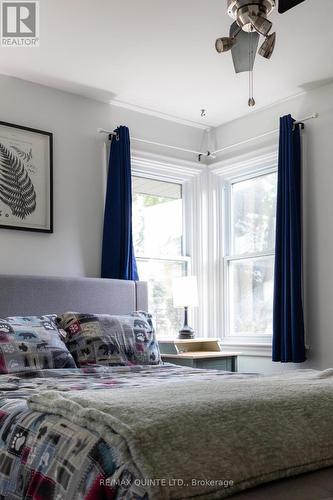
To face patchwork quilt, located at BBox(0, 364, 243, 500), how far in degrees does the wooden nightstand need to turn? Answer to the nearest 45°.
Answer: approximately 45° to its right

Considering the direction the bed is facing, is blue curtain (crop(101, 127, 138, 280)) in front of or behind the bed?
behind

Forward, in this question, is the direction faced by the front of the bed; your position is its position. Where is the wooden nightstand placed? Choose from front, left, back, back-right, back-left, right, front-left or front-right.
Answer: back-left

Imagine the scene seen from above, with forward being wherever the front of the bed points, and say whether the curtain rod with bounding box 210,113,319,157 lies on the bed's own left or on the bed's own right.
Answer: on the bed's own left

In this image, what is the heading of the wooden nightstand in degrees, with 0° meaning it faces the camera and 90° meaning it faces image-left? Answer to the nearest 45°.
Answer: approximately 315°

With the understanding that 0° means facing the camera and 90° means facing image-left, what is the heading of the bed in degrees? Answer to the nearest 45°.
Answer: approximately 315°
